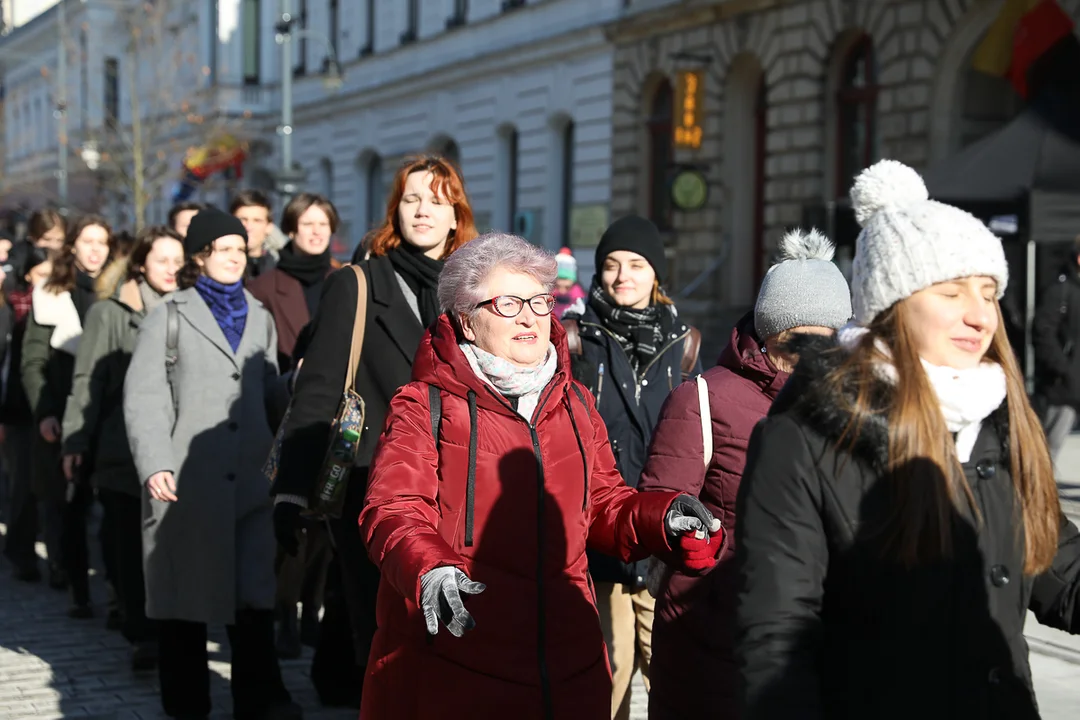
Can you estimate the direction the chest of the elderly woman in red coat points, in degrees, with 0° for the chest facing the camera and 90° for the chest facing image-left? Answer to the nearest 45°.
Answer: approximately 315°

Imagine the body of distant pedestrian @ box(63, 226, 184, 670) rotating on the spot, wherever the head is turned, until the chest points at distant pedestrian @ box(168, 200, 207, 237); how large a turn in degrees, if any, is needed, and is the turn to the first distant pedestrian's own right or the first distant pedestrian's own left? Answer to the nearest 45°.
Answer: approximately 135° to the first distant pedestrian's own left

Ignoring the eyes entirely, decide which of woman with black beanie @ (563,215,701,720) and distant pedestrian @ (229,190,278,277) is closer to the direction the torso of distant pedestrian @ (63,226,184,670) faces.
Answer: the woman with black beanie

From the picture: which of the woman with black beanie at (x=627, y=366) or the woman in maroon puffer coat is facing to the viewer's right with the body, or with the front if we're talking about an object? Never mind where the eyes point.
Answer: the woman in maroon puffer coat

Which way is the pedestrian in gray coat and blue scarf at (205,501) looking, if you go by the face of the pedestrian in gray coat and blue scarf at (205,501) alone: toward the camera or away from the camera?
toward the camera

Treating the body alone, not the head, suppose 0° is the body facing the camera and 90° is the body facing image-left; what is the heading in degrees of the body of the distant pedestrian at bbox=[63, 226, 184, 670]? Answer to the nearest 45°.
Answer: approximately 315°

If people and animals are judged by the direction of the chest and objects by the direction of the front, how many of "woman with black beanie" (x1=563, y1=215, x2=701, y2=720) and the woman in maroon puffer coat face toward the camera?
1

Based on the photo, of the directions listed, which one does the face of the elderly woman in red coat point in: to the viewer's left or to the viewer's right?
to the viewer's right

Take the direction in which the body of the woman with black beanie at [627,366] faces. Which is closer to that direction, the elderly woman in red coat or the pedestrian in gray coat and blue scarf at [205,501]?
the elderly woman in red coat

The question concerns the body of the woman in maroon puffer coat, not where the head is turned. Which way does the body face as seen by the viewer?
to the viewer's right

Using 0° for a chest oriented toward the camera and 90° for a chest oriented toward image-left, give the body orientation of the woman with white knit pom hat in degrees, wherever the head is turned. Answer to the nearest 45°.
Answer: approximately 315°
